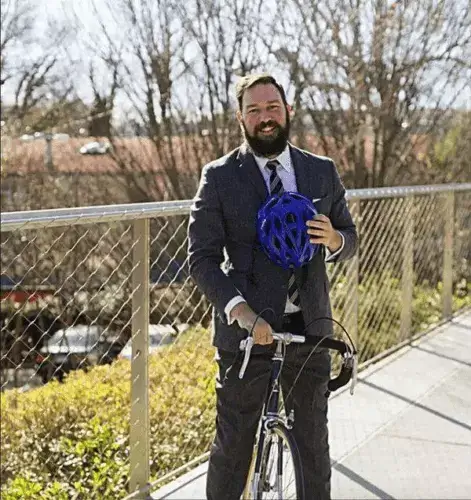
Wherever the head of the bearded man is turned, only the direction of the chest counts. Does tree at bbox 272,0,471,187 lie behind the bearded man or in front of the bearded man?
behind

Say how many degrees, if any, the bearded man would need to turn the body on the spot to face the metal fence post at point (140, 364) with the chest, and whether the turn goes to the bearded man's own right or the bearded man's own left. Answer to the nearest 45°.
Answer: approximately 135° to the bearded man's own right

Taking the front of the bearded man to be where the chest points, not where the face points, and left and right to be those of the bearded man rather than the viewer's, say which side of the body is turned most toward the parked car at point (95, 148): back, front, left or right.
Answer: back

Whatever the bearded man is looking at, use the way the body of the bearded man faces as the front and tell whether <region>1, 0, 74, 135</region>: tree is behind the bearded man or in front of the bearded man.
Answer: behind

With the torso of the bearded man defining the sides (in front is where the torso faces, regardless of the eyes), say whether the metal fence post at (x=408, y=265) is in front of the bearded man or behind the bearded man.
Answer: behind

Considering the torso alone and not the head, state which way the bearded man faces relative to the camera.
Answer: toward the camera
